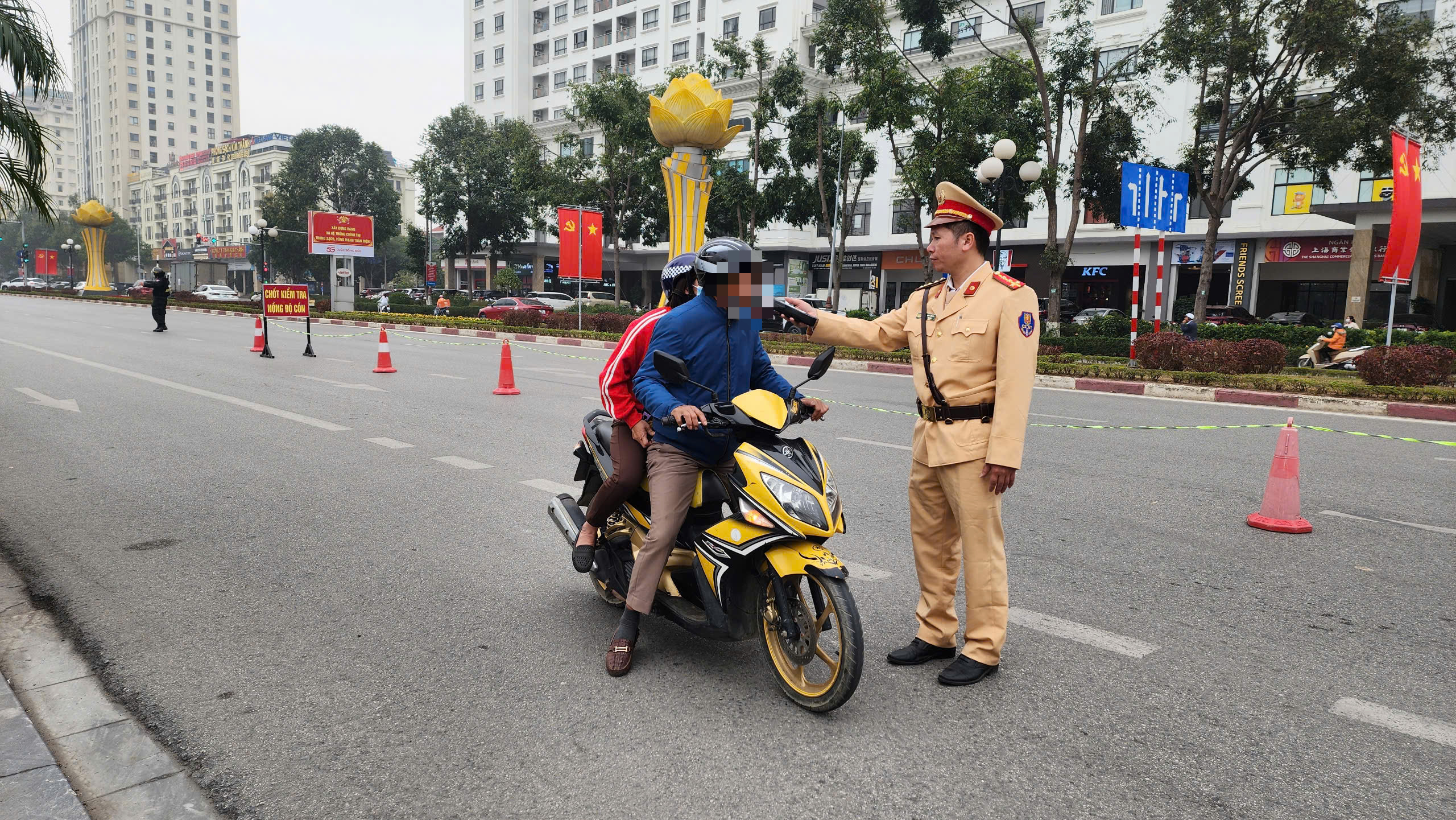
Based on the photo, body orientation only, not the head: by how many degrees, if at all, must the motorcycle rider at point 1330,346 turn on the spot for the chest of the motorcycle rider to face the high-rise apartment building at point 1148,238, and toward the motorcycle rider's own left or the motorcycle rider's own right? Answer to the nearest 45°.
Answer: approximately 90° to the motorcycle rider's own right

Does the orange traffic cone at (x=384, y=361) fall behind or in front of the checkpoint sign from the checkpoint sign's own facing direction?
in front

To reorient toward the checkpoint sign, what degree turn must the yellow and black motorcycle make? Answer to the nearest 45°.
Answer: approximately 180°

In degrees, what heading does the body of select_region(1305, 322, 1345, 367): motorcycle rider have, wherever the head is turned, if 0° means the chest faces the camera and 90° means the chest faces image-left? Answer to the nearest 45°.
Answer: approximately 90°

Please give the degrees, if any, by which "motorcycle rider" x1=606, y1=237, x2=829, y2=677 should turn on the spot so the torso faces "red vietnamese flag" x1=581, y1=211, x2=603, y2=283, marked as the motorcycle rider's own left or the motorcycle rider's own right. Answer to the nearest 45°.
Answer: approximately 135° to the motorcycle rider's own left

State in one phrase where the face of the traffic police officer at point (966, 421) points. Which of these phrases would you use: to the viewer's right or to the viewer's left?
to the viewer's left

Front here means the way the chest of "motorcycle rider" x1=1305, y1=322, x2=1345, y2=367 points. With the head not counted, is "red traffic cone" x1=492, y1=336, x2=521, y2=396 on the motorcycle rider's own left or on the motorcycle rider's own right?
on the motorcycle rider's own left

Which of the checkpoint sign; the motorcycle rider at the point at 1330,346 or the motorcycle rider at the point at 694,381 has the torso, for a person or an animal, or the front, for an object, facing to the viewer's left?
the motorcycle rider at the point at 1330,346

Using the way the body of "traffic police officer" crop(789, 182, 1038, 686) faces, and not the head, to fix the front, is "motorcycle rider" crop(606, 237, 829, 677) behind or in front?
in front

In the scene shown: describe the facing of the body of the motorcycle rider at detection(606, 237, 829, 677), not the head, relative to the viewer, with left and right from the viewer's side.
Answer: facing the viewer and to the right of the viewer

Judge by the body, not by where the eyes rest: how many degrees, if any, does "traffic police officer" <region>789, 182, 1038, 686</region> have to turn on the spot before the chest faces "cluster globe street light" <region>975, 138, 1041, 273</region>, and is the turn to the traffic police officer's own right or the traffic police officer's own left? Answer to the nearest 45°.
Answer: approximately 135° to the traffic police officer's own right

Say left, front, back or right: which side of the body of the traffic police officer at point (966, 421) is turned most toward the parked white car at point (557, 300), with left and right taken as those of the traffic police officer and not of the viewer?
right

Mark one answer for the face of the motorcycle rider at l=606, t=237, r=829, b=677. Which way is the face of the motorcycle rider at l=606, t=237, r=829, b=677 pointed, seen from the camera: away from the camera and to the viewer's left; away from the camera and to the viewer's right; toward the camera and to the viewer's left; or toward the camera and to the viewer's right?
toward the camera and to the viewer's right
